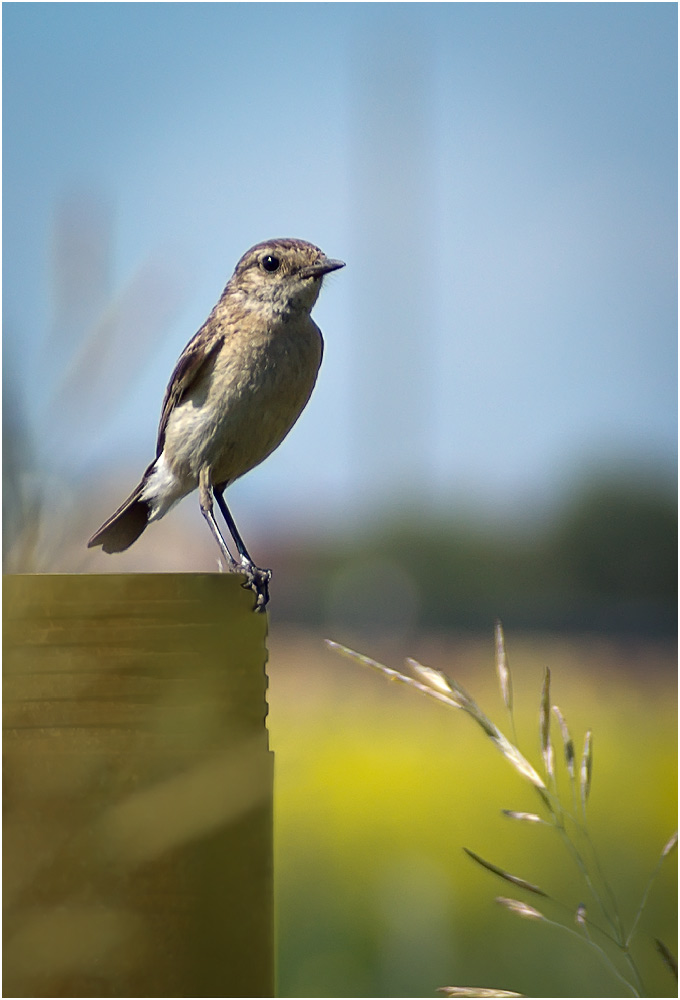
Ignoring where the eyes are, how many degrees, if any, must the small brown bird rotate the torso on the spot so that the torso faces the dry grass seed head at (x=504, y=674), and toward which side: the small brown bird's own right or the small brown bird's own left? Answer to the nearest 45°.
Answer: approximately 45° to the small brown bird's own right

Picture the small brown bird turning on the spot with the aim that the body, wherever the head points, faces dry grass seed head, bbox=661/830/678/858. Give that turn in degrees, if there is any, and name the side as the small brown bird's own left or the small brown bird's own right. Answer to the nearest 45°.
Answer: approximately 45° to the small brown bird's own left

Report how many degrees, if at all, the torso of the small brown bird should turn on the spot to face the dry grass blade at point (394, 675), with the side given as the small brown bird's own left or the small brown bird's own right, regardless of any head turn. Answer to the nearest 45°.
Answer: approximately 45° to the small brown bird's own left

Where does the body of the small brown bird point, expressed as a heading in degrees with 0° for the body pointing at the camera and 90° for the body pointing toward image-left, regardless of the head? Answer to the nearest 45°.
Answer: approximately 315°
